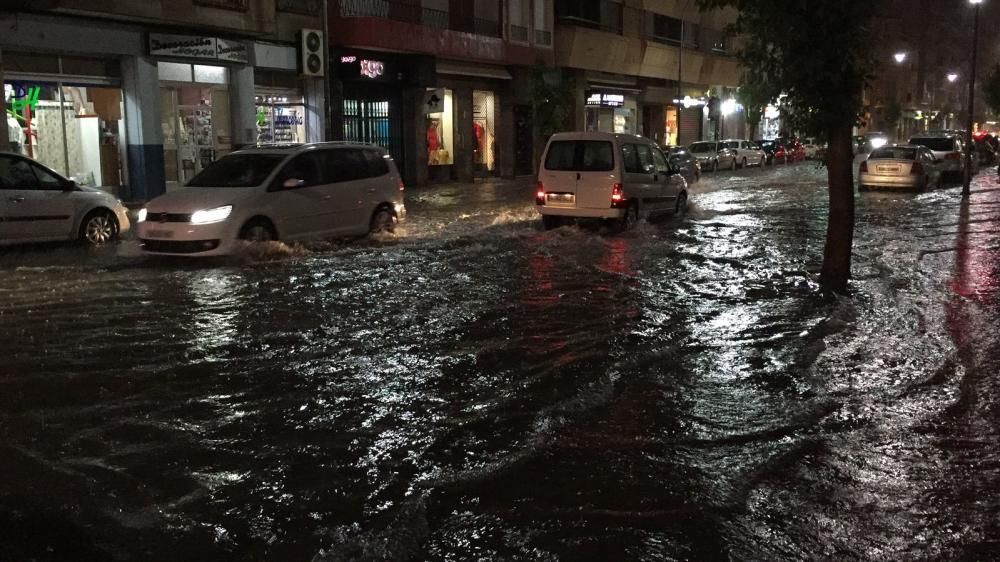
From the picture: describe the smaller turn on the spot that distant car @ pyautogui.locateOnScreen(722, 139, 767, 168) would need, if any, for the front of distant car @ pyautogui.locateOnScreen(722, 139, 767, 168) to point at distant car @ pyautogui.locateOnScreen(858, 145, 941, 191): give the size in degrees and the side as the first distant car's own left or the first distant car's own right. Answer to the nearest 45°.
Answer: approximately 135° to the first distant car's own right

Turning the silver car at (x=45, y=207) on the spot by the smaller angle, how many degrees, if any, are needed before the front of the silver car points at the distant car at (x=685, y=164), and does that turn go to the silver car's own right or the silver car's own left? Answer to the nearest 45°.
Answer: approximately 45° to the silver car's own left

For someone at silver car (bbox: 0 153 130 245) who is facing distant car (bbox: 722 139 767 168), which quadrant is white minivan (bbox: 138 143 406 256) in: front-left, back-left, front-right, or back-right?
front-right

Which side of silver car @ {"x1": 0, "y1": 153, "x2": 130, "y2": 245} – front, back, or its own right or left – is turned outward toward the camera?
right

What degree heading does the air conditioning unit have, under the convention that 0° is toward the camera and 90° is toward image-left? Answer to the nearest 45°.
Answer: approximately 315°

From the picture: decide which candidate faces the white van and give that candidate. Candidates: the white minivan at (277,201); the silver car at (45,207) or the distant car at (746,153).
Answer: the silver car

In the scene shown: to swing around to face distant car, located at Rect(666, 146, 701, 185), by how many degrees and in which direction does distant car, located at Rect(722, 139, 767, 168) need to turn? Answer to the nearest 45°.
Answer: approximately 135° to its right

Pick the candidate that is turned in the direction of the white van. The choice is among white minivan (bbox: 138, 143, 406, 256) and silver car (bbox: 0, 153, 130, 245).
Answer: the silver car

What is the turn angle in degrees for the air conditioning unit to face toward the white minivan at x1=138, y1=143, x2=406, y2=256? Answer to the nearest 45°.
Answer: approximately 45° to its right

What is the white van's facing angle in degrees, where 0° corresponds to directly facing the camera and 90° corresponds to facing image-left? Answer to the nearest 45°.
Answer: approximately 225°

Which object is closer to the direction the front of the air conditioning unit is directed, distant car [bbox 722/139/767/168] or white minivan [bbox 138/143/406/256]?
the white minivan

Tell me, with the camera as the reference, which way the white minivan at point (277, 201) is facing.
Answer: facing the viewer and to the left of the viewer

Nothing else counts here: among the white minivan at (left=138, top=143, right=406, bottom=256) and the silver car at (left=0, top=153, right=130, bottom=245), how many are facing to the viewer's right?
1
